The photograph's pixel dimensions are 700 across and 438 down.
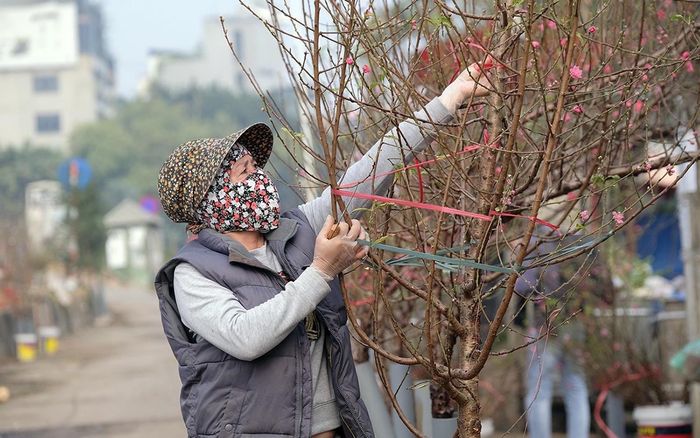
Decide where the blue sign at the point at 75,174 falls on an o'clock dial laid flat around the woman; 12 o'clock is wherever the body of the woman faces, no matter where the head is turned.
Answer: The blue sign is roughly at 7 o'clock from the woman.

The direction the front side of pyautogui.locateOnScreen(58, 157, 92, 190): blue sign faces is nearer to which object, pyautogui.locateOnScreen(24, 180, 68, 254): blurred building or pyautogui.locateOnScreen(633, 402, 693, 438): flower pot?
the flower pot

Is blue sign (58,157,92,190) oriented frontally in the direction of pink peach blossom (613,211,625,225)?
yes

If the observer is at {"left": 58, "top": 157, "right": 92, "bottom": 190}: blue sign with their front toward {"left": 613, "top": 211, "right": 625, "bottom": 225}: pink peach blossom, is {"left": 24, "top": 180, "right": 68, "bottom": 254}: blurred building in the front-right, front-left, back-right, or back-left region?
back-right

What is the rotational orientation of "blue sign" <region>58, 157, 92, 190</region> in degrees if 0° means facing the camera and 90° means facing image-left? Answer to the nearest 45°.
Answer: approximately 0°

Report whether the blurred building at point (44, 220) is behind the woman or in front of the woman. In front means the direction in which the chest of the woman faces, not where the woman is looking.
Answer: behind

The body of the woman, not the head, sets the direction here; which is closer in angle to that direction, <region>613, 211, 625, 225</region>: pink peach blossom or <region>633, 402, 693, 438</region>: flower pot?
the pink peach blossom

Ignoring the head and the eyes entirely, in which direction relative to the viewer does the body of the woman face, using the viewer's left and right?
facing the viewer and to the right of the viewer

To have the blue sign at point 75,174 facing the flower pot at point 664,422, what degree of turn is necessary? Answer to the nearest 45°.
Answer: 0° — it already faces it

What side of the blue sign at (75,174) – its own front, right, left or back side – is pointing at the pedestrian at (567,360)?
front

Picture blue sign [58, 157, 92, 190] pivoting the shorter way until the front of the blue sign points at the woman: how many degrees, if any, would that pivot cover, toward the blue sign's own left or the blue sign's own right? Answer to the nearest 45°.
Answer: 0° — it already faces them

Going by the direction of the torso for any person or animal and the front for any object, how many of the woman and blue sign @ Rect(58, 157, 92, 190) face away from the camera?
0

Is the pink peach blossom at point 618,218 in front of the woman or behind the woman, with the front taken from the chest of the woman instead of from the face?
in front
